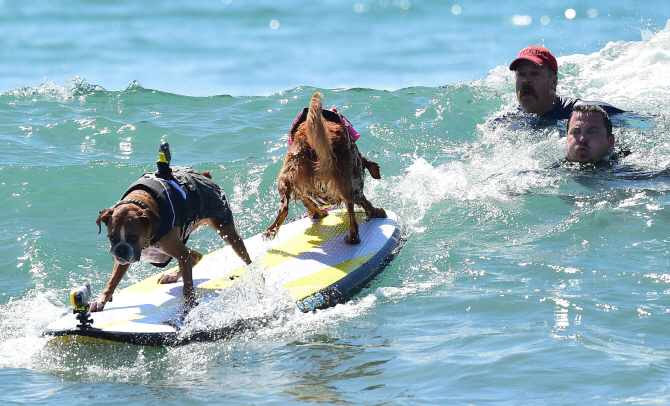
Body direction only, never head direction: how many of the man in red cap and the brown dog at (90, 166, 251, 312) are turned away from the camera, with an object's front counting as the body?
0

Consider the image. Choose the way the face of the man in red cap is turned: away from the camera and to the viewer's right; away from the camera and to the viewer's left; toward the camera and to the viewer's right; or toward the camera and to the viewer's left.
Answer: toward the camera and to the viewer's left

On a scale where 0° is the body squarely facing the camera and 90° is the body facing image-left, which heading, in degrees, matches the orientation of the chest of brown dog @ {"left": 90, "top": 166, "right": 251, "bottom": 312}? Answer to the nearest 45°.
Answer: approximately 45°

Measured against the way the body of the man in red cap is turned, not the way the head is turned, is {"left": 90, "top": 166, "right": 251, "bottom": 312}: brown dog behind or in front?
in front

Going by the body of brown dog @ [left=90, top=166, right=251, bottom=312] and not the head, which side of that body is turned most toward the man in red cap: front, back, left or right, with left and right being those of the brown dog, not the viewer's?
back

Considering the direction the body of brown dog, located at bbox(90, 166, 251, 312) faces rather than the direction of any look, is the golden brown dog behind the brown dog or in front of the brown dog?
behind

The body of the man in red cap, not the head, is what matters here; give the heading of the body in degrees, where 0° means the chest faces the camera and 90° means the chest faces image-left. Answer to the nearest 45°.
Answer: approximately 45°
